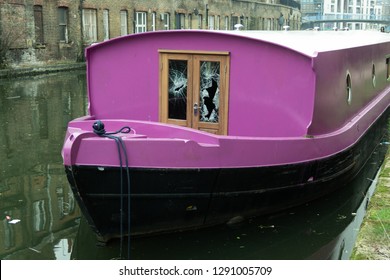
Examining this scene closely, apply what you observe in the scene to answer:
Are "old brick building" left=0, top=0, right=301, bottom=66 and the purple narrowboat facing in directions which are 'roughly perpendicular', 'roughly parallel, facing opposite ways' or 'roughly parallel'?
roughly perpendicular

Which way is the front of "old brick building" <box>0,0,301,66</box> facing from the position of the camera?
facing the viewer and to the right of the viewer

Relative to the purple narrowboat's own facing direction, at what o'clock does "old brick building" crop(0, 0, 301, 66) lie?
The old brick building is roughly at 4 o'clock from the purple narrowboat.

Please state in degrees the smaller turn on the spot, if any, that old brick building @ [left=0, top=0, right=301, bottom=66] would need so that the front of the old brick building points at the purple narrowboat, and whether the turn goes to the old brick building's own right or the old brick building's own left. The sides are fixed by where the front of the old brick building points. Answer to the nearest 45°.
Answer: approximately 45° to the old brick building's own right

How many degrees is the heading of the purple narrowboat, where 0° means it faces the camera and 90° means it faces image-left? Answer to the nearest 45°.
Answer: approximately 45°

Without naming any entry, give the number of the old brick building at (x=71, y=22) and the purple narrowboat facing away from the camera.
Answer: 0
